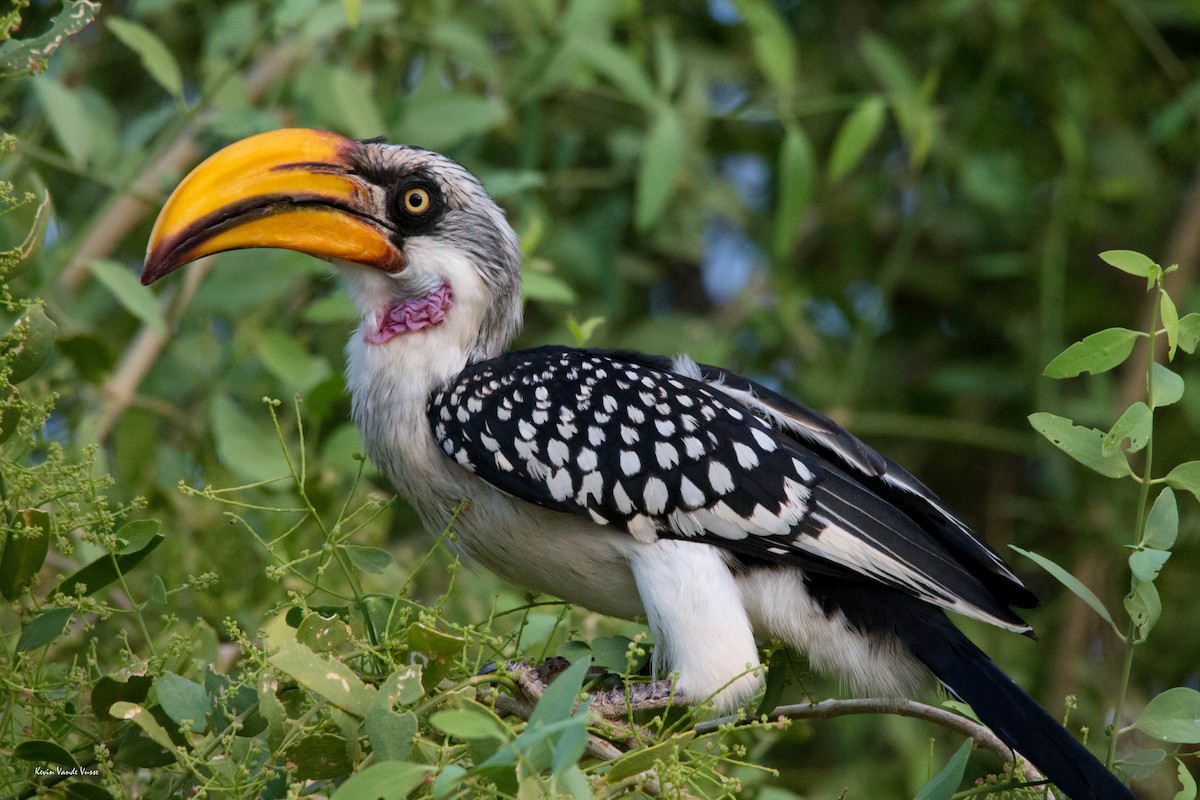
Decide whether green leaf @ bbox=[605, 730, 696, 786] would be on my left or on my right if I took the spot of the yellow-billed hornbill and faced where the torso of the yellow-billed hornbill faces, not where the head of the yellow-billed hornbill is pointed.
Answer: on my left

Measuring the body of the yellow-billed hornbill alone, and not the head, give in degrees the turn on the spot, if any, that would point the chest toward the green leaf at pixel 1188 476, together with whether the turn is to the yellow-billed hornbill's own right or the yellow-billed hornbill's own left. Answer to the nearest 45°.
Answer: approximately 135° to the yellow-billed hornbill's own left

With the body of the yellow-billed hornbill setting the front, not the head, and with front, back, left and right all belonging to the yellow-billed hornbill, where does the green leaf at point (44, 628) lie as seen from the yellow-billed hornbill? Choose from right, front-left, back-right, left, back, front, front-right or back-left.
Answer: front-left

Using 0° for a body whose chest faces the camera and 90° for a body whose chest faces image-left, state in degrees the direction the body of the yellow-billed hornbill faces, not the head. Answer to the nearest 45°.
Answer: approximately 90°

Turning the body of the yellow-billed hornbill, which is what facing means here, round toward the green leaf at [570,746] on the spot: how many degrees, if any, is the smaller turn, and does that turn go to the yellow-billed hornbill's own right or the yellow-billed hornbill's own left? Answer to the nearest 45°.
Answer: approximately 90° to the yellow-billed hornbill's own left

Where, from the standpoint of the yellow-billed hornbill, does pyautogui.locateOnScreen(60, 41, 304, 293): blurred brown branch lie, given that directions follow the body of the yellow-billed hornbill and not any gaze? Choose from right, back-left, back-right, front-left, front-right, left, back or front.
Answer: front-right

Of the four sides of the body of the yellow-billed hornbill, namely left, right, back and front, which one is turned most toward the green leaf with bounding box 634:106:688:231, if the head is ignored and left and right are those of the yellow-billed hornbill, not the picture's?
right

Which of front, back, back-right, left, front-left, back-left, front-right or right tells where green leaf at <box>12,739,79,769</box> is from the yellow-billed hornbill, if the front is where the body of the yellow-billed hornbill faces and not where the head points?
front-left
